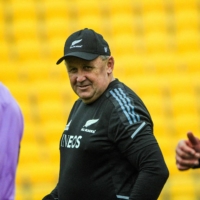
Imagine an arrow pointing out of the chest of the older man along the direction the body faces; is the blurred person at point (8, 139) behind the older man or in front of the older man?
in front

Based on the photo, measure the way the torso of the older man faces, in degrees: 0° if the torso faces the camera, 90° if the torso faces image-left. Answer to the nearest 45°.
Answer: approximately 45°
